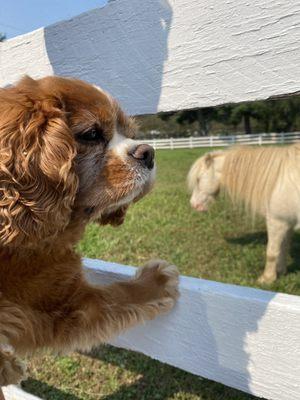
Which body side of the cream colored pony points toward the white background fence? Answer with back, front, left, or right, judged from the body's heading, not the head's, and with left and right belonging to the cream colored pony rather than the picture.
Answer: right

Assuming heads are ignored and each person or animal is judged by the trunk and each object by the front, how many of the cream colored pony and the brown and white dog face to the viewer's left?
1

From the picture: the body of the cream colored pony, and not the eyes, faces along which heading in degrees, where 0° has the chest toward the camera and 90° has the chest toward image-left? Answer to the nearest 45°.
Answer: approximately 90°

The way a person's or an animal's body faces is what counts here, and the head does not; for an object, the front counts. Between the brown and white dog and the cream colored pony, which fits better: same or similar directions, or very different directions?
very different directions

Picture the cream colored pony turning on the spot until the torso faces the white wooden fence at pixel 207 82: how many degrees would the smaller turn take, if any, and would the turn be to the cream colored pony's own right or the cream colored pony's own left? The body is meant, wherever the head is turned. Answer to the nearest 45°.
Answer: approximately 90° to the cream colored pony's own left

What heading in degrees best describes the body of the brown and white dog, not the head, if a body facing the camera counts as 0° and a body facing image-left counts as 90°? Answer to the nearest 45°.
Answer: approximately 270°

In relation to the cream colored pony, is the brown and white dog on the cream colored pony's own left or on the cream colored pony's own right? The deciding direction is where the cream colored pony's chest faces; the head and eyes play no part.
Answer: on the cream colored pony's own left

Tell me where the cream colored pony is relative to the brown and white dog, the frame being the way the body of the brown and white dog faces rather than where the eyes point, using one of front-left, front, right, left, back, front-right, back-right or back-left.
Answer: front-left
